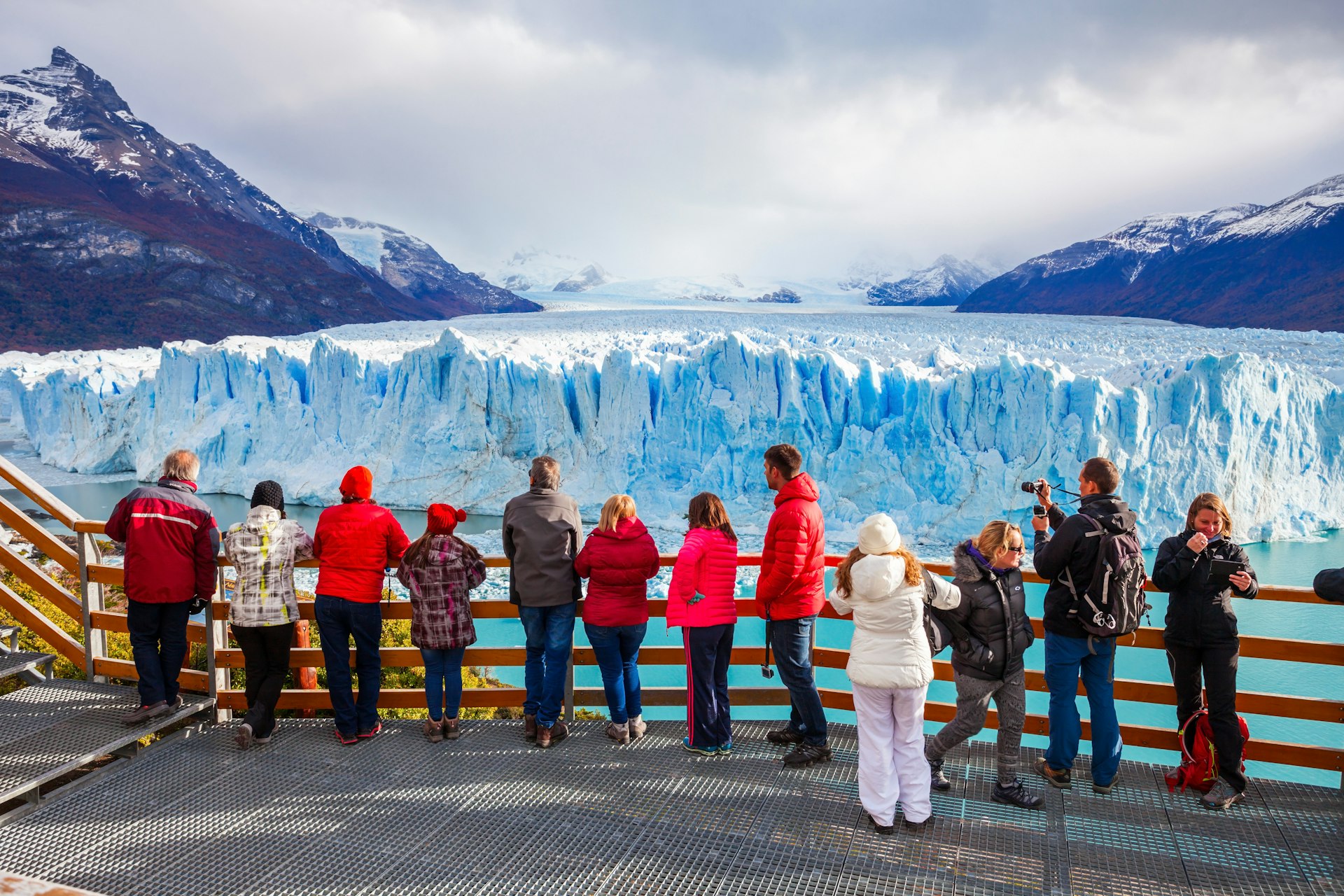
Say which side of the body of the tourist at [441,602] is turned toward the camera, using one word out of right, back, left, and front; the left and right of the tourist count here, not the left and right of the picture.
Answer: back

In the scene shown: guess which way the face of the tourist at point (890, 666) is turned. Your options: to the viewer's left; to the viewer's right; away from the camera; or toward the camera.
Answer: away from the camera

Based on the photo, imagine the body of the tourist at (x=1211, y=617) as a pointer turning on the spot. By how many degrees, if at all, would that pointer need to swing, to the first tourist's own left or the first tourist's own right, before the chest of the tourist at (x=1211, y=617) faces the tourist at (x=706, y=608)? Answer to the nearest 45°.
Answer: approximately 90° to the first tourist's own right

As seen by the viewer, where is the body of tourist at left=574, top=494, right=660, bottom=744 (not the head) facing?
away from the camera

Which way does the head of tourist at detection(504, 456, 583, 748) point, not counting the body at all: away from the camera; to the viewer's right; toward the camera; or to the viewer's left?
away from the camera

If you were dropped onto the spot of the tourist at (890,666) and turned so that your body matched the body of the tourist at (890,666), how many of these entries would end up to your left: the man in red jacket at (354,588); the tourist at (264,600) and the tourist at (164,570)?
3

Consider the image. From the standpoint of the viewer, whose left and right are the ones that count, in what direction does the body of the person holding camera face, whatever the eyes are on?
facing away from the viewer and to the left of the viewer

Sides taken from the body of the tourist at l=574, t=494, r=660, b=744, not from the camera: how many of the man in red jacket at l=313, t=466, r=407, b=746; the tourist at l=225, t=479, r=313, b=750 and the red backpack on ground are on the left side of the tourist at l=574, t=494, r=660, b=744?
2

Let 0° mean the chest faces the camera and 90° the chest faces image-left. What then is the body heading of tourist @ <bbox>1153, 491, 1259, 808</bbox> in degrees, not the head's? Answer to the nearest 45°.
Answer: approximately 0°

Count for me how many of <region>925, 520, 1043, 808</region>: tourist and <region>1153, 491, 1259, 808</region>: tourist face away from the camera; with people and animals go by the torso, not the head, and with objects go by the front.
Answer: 0

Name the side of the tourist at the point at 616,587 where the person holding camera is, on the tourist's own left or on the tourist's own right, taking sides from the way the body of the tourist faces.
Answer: on the tourist's own right

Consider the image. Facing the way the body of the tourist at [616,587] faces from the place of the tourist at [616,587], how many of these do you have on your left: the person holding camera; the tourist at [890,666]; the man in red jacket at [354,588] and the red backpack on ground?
1
